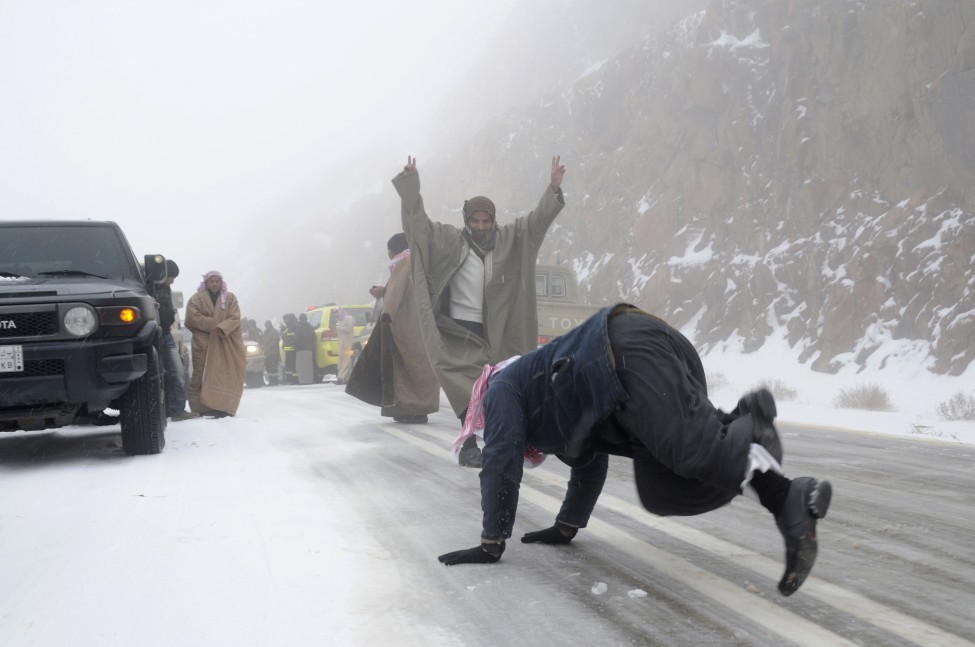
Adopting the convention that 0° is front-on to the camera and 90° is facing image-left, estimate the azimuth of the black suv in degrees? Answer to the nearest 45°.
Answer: approximately 0°

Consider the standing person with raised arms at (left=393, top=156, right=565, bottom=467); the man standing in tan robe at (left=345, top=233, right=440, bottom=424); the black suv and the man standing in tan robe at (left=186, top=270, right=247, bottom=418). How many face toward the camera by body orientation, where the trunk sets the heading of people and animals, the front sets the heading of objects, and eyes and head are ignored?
3

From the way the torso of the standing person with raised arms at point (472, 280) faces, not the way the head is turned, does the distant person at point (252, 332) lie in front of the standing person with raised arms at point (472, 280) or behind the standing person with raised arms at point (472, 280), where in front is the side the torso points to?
behind

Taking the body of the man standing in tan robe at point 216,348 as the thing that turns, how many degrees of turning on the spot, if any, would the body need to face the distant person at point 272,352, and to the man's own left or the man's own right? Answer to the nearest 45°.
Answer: approximately 180°

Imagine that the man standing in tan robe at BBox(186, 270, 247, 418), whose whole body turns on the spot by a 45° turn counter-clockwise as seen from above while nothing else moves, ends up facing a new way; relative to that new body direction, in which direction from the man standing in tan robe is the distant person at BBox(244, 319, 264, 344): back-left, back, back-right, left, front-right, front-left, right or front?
back-left
